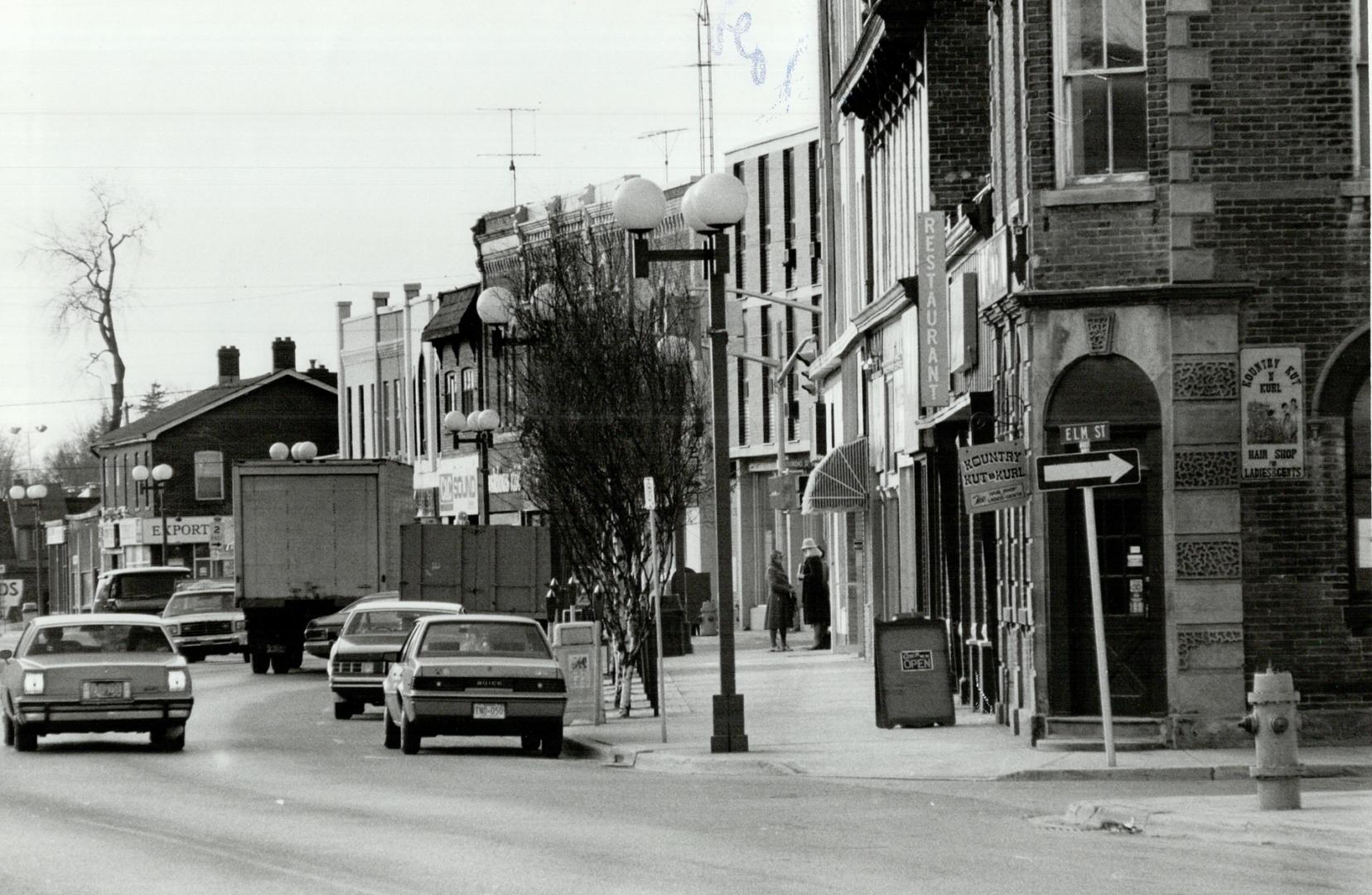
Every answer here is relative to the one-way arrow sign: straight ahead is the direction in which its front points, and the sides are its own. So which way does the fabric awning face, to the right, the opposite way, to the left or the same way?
to the right

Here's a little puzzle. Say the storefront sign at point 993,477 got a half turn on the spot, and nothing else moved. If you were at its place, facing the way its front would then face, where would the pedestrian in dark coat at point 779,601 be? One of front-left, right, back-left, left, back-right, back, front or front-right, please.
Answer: front

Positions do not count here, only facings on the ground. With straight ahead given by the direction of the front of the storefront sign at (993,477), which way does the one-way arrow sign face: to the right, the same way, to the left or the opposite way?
the same way

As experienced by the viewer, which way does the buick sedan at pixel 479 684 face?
facing away from the viewer

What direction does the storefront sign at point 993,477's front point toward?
toward the camera

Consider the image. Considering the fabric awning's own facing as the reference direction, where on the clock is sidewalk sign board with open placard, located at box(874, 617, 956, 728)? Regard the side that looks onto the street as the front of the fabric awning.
The sidewalk sign board with open placard is roughly at 9 o'clock from the fabric awning.

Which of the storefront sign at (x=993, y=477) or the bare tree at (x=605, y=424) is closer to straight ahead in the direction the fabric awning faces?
the bare tree

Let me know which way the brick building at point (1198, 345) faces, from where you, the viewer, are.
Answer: facing the viewer and to the left of the viewer

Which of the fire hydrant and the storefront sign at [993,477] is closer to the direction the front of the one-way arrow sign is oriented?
the fire hydrant

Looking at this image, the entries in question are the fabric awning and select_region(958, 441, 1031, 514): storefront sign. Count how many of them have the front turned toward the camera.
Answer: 1

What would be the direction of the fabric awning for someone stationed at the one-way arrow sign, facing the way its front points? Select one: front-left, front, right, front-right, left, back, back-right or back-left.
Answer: back
